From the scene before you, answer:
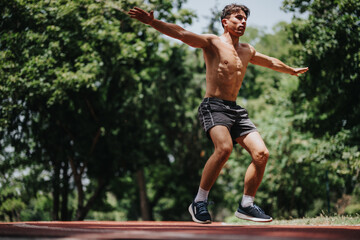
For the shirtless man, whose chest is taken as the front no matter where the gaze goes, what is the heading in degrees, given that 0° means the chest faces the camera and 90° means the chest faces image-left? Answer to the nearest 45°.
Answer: approximately 315°

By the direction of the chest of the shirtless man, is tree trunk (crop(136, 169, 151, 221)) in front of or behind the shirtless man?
behind

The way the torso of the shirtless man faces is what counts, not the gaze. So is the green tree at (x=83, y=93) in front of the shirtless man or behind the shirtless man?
behind

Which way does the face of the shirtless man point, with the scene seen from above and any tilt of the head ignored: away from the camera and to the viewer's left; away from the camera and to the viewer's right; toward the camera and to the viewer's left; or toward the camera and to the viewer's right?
toward the camera and to the viewer's right
